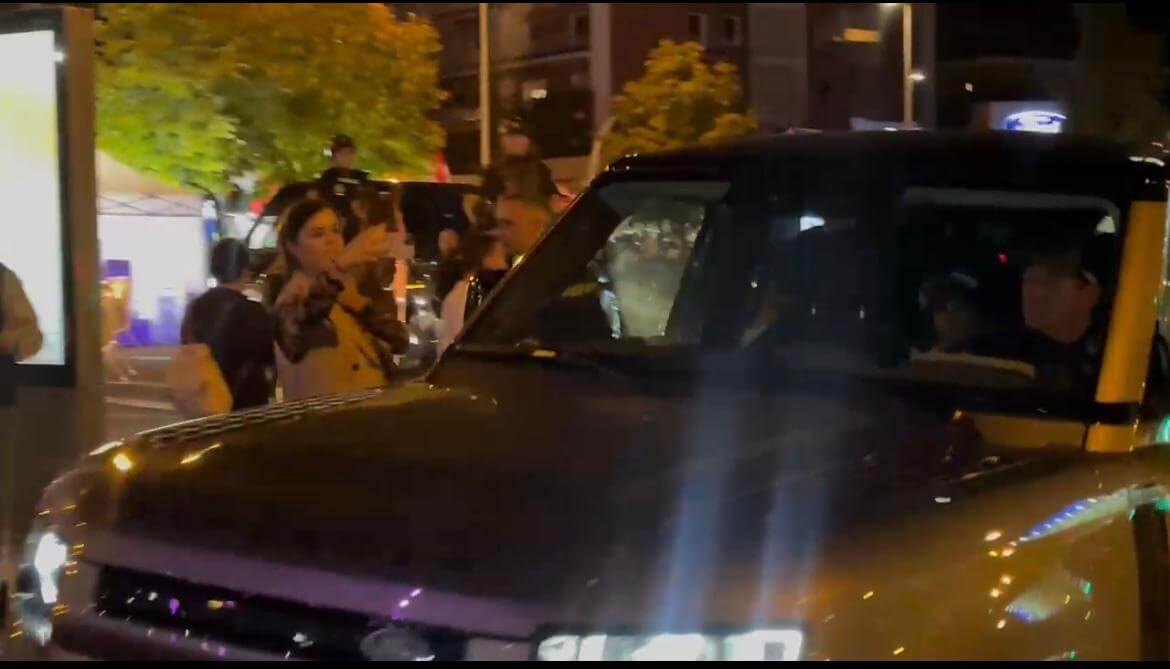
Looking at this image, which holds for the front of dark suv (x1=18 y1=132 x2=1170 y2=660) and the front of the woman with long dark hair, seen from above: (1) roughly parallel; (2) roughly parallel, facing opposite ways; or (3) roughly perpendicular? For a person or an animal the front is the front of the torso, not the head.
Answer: roughly perpendicular

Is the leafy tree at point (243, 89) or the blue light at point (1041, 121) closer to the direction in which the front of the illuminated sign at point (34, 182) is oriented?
the blue light

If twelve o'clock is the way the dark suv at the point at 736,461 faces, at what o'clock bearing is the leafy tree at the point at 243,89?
The leafy tree is roughly at 4 o'clock from the dark suv.

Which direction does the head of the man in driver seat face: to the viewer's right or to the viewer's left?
to the viewer's left

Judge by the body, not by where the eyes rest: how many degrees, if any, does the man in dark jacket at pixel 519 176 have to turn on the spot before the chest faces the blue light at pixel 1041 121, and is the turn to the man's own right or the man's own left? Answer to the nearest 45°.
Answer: approximately 90° to the man's own left

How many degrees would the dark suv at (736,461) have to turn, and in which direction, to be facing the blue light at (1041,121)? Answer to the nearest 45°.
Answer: approximately 135° to its right

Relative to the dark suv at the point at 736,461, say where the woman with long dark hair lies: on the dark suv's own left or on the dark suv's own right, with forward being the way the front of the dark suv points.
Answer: on the dark suv's own right

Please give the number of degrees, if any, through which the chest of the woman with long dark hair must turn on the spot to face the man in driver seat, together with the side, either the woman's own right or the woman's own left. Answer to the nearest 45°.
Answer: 0° — they already face them

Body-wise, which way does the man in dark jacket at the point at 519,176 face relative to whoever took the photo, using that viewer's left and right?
facing the viewer

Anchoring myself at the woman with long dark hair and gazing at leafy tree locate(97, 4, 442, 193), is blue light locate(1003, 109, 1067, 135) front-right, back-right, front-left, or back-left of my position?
front-right

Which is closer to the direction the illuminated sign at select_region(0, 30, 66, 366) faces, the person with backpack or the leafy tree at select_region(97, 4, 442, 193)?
the person with backpack

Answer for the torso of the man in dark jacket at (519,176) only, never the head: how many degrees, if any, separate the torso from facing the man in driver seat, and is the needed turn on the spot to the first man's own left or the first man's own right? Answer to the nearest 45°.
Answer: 0° — they already face them

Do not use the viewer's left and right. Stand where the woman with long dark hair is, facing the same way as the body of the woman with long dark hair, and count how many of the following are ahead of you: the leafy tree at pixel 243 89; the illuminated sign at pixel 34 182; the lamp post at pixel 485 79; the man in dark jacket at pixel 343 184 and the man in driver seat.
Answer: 1

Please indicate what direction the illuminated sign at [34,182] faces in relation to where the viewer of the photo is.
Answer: facing the viewer
